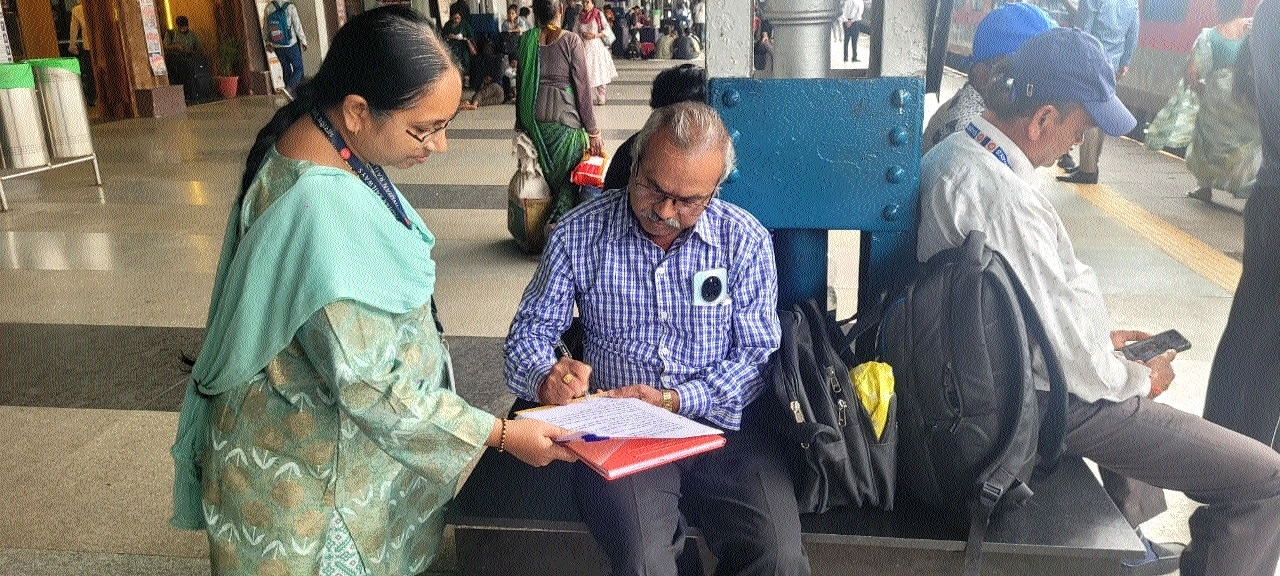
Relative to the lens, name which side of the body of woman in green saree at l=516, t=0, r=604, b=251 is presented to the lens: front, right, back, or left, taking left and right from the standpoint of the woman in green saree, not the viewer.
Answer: back

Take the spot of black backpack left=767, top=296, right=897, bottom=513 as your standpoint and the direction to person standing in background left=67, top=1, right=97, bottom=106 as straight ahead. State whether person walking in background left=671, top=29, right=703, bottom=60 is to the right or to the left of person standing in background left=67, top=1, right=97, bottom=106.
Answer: right

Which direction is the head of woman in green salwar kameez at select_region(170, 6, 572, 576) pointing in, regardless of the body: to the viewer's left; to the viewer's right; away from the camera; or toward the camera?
to the viewer's right

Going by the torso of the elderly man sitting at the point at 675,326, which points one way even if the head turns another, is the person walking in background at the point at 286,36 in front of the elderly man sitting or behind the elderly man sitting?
behind

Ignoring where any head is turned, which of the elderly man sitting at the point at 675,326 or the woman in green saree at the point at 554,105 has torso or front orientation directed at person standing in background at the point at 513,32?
the woman in green saree

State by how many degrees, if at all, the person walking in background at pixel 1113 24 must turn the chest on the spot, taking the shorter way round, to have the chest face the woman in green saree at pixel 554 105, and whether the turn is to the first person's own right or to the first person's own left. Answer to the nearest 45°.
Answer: approximately 45° to the first person's own left

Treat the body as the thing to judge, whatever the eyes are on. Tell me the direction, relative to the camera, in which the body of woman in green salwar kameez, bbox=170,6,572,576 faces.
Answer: to the viewer's right
